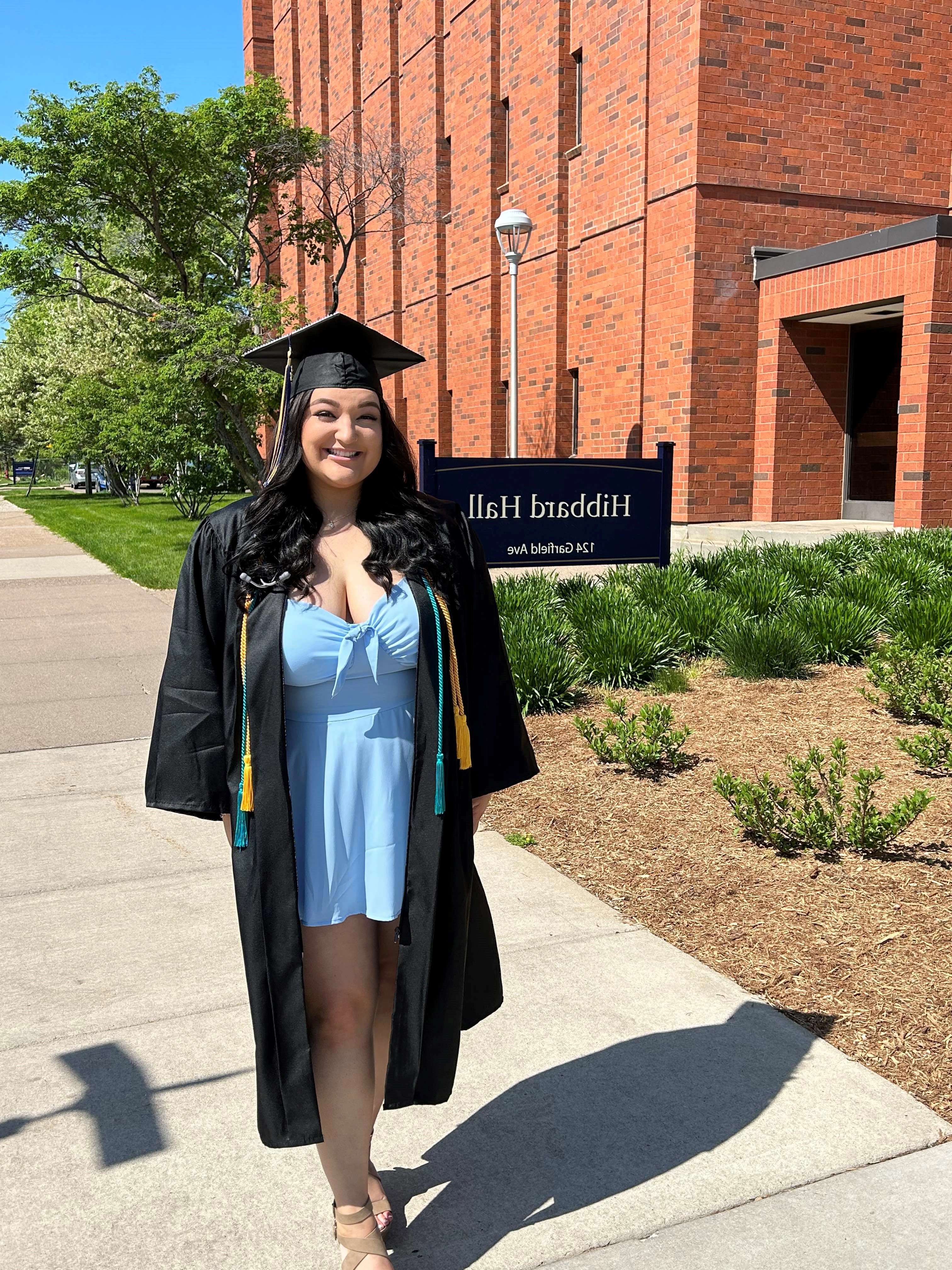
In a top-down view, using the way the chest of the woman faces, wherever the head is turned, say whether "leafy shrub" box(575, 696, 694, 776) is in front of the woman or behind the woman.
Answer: behind

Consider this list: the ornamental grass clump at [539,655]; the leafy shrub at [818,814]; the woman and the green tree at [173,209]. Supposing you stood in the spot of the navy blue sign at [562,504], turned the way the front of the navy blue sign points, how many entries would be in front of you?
3

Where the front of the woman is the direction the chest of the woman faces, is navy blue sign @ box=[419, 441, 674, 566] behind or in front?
behind

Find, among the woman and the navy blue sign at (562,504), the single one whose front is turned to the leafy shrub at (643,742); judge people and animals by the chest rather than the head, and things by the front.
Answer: the navy blue sign

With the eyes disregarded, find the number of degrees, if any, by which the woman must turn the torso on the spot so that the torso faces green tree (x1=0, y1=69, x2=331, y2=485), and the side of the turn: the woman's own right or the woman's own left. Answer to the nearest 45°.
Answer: approximately 180°

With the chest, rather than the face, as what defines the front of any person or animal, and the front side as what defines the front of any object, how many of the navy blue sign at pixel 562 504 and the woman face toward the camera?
2

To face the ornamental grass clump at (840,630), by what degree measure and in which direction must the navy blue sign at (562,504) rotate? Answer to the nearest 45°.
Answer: approximately 45° to its left

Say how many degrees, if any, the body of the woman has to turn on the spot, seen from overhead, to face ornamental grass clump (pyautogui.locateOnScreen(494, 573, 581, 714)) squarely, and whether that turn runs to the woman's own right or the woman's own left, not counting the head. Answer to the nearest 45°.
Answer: approximately 180°

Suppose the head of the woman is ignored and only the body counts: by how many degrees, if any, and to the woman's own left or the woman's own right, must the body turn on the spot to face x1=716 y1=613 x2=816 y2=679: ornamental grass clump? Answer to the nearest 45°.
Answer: approximately 135° to the woman's own left

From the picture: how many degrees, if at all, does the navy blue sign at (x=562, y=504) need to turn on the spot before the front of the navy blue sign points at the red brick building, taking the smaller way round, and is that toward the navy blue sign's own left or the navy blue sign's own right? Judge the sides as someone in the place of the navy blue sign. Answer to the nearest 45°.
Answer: approximately 180°

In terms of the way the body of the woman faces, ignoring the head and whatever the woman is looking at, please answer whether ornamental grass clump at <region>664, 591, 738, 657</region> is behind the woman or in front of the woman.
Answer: behind

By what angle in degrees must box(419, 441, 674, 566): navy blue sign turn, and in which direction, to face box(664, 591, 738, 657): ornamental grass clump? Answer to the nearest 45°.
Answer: approximately 45° to its left
